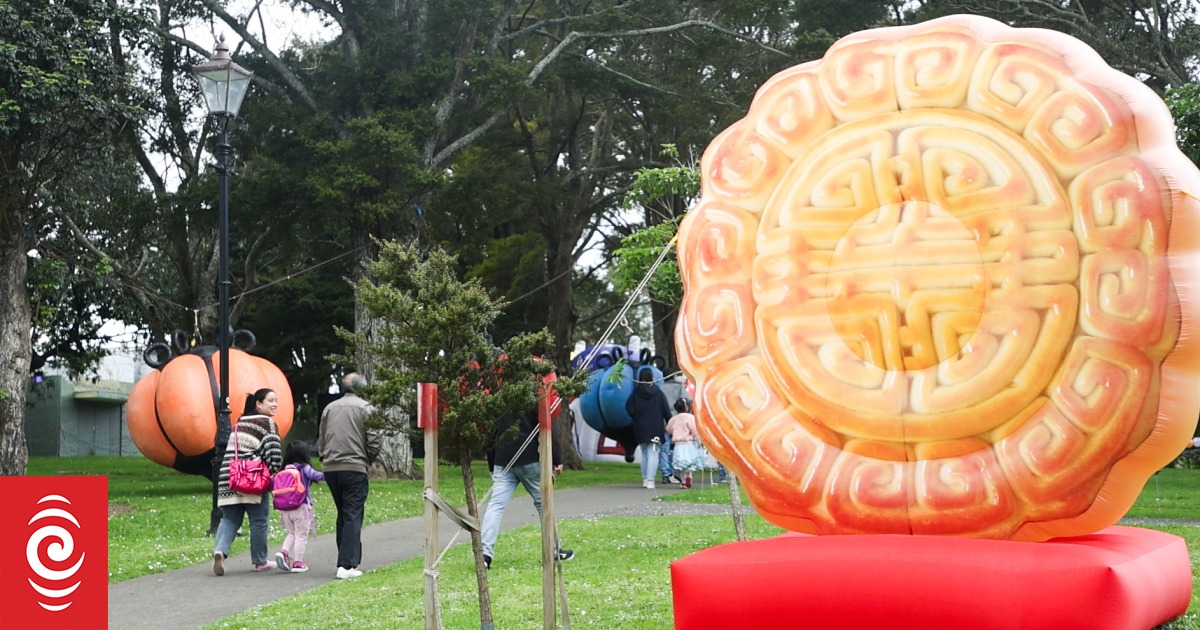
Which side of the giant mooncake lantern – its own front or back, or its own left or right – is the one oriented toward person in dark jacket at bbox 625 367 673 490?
back

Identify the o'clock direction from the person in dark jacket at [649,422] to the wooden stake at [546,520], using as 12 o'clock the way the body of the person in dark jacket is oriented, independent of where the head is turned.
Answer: The wooden stake is roughly at 6 o'clock from the person in dark jacket.

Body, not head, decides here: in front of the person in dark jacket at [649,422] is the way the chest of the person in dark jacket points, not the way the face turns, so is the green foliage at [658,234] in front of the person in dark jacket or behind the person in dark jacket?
behind

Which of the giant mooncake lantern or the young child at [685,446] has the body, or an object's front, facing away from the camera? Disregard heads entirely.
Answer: the young child

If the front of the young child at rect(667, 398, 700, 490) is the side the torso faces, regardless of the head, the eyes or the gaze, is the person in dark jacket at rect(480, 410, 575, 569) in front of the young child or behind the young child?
behind

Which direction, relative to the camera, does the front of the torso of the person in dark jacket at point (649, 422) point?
away from the camera

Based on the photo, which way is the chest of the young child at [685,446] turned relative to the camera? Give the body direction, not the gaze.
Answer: away from the camera
